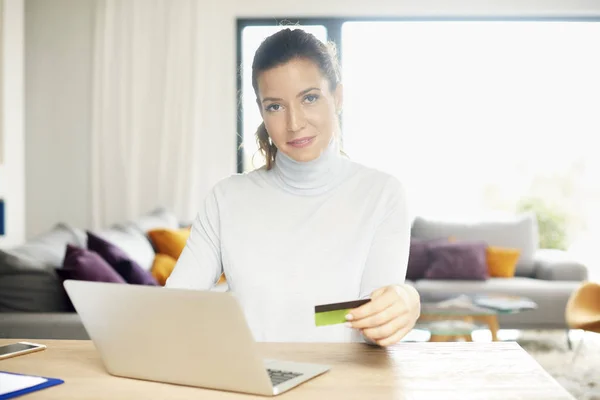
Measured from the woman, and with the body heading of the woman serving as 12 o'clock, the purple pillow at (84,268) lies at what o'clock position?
The purple pillow is roughly at 5 o'clock from the woman.

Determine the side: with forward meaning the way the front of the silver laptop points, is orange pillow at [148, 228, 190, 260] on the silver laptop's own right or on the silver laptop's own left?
on the silver laptop's own left

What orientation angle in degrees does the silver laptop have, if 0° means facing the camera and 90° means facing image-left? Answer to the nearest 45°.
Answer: approximately 225°

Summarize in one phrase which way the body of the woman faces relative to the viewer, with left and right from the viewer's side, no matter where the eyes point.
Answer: facing the viewer

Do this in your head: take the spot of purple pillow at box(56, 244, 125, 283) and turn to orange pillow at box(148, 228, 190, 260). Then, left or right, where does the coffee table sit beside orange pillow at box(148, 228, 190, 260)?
right

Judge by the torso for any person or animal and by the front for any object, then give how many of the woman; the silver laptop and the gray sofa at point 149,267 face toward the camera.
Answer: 2

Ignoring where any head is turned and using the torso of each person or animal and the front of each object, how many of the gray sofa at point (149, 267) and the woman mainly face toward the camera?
2

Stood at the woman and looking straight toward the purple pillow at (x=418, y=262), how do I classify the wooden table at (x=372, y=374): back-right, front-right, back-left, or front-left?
back-right

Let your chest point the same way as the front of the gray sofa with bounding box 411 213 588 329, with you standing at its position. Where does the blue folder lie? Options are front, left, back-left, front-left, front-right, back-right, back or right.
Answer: front

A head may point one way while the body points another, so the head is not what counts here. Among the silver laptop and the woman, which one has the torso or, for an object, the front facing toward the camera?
the woman

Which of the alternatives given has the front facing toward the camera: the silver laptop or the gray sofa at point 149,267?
the gray sofa

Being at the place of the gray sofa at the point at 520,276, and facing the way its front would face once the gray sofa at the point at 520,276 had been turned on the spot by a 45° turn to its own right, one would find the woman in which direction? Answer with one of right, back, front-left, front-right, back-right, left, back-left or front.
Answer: front-left

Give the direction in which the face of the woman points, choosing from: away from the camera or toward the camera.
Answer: toward the camera

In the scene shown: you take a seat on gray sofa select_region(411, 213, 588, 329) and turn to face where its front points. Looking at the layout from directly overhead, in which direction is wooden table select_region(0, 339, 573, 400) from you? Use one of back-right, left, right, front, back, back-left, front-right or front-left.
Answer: front

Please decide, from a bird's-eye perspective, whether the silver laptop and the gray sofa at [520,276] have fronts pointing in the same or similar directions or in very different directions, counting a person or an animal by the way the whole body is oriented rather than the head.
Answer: very different directions

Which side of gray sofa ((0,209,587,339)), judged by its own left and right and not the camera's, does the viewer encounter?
front

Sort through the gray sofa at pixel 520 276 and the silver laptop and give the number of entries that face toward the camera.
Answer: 1
